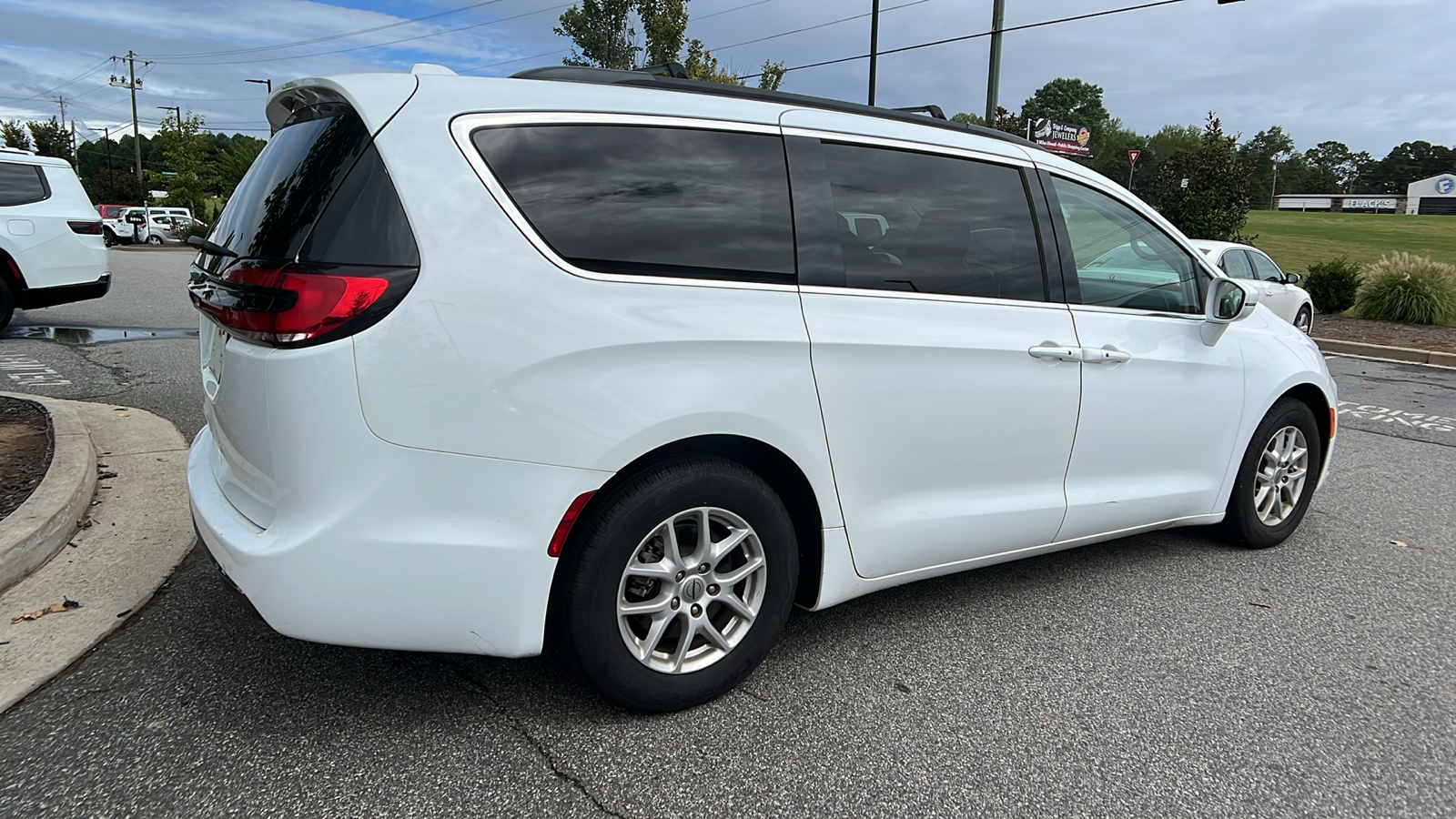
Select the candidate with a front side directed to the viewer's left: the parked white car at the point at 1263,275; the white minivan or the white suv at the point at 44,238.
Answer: the white suv

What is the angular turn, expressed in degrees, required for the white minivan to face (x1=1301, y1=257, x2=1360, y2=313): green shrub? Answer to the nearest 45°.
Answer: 0° — it already faces it

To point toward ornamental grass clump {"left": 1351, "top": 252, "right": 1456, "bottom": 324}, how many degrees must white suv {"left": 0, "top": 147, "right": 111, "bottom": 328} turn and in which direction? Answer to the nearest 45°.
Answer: approximately 180°

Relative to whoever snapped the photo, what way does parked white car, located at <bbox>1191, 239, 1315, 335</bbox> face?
facing away from the viewer and to the right of the viewer

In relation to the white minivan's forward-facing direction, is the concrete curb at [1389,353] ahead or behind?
ahead

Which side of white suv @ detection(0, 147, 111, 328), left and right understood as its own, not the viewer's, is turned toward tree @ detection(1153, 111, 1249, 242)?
back

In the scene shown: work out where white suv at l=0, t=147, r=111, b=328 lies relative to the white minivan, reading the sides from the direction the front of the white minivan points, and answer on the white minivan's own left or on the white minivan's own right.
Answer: on the white minivan's own left

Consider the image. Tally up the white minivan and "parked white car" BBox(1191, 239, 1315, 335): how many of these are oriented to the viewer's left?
0

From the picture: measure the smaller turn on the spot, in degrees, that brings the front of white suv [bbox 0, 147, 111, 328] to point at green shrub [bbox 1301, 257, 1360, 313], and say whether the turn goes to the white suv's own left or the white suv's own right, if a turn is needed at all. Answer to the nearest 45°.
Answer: approximately 180°

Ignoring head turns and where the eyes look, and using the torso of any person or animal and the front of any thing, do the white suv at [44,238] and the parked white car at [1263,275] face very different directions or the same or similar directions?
very different directions

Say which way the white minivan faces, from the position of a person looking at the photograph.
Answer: facing away from the viewer and to the right of the viewer

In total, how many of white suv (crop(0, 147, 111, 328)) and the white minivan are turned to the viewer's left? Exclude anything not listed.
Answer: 1

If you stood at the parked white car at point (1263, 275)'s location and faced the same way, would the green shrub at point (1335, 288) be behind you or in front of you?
in front

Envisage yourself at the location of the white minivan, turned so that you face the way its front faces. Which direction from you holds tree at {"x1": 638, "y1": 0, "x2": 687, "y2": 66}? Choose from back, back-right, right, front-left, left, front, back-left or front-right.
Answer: front-left

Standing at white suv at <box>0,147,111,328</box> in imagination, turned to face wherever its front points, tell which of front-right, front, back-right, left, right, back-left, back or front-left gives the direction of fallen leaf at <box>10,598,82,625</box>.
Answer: left

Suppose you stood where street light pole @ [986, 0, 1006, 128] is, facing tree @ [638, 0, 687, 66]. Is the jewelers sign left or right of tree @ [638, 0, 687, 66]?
right

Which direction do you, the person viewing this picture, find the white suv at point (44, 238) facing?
facing to the left of the viewer
